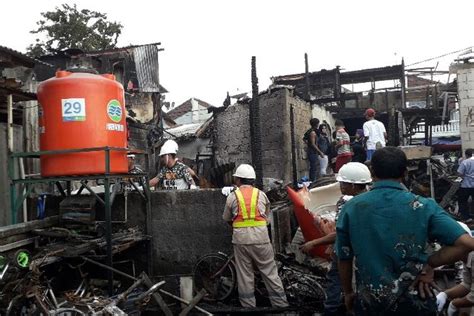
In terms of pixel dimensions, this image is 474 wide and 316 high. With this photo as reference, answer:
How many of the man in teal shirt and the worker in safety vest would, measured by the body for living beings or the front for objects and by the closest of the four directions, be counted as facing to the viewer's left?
0

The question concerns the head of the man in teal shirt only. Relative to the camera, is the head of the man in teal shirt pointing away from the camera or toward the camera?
away from the camera

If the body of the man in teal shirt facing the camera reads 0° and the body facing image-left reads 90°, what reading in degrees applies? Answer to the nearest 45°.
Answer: approximately 180°
